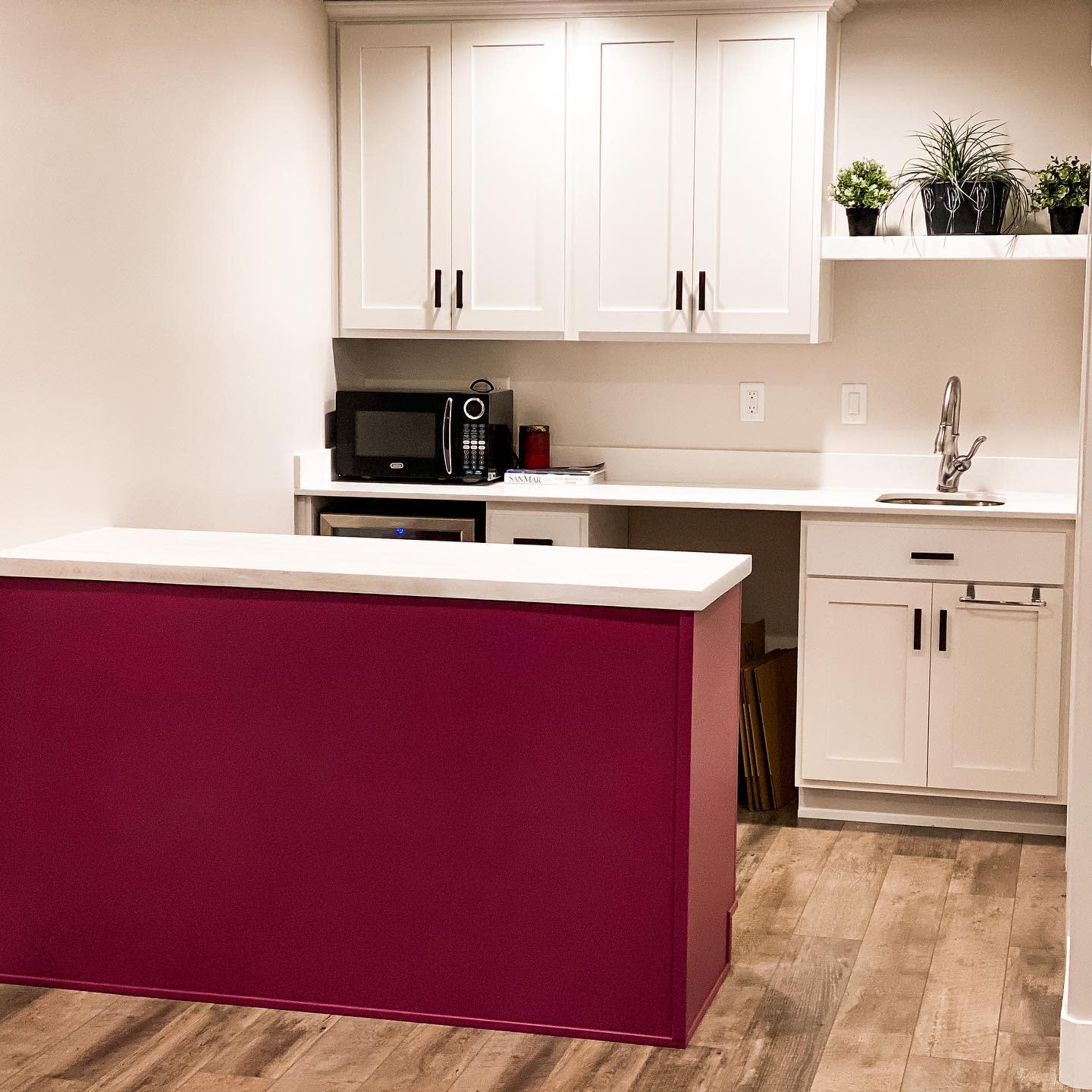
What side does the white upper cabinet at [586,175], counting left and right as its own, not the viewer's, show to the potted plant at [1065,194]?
left

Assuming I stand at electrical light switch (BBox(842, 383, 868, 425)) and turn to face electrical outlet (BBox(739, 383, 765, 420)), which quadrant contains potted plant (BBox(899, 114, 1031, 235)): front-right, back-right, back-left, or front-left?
back-left

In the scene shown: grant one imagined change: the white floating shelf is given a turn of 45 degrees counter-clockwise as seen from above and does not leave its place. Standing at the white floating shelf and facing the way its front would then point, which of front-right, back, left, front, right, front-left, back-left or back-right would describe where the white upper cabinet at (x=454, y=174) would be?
back-right

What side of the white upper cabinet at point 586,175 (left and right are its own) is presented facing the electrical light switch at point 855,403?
left

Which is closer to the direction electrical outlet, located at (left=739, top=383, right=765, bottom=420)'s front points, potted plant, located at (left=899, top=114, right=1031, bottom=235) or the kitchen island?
the kitchen island

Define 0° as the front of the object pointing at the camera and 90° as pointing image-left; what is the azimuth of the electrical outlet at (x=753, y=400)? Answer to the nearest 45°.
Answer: approximately 0°
